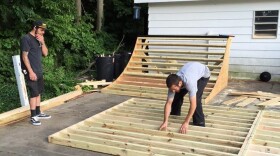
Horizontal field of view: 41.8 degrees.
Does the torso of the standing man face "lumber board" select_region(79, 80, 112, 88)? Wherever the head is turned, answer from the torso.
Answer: no

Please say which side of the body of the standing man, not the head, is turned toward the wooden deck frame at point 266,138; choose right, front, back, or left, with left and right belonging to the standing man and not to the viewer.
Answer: front

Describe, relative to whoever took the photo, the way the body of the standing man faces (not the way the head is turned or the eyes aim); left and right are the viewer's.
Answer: facing the viewer and to the right of the viewer

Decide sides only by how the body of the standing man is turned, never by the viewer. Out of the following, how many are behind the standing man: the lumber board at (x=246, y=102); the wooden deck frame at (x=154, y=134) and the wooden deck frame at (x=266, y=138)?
0

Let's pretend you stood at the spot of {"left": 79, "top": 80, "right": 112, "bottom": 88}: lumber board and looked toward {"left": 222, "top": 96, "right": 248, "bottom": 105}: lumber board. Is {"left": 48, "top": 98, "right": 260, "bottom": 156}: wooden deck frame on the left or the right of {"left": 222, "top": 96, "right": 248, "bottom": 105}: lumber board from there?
right

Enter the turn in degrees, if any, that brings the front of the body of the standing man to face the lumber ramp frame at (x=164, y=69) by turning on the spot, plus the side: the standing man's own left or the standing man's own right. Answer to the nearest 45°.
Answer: approximately 90° to the standing man's own left

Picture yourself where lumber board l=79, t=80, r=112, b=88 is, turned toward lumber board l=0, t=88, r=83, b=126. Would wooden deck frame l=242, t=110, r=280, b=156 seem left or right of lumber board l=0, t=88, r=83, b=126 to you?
left

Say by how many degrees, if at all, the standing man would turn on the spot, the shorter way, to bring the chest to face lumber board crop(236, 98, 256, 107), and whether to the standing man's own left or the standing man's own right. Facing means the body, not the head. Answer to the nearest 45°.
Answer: approximately 45° to the standing man's own left

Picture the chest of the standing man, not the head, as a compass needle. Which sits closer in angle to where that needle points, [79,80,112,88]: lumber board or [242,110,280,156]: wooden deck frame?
the wooden deck frame

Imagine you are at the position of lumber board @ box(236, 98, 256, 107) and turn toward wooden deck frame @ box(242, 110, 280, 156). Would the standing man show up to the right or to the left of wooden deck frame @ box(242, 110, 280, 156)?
right

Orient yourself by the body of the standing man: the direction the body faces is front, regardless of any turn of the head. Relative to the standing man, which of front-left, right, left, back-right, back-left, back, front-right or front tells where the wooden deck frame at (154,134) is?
front

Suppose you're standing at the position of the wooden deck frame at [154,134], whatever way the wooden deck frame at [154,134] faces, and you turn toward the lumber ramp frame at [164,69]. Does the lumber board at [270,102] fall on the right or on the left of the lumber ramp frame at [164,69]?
right

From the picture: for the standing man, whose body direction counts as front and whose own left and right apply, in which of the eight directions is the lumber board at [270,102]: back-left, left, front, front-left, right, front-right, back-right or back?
front-left

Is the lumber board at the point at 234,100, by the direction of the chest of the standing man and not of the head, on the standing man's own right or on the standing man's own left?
on the standing man's own left

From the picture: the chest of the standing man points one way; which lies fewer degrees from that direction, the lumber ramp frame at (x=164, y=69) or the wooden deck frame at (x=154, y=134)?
the wooden deck frame
